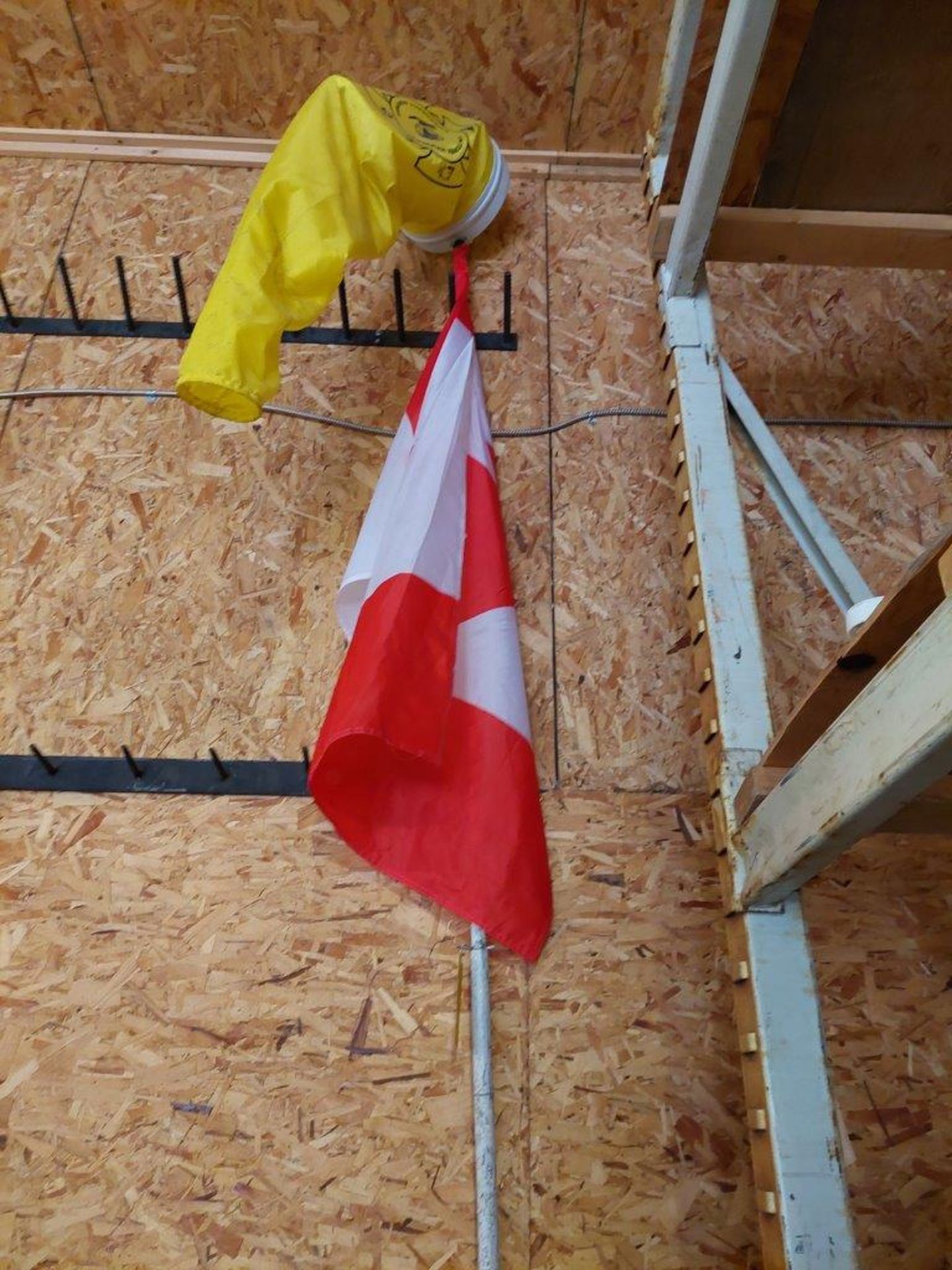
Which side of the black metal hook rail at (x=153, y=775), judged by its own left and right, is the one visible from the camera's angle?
front

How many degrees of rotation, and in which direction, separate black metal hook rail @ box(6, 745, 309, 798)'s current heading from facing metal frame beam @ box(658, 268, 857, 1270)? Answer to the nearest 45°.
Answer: approximately 45° to its left

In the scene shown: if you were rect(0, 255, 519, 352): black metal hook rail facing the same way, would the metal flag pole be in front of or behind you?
in front

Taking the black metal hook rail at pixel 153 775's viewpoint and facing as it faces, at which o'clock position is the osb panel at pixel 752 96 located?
The osb panel is roughly at 10 o'clock from the black metal hook rail.

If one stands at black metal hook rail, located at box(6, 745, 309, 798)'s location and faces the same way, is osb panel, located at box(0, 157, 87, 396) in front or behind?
behind

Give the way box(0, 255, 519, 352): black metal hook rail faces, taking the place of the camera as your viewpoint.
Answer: facing the viewer

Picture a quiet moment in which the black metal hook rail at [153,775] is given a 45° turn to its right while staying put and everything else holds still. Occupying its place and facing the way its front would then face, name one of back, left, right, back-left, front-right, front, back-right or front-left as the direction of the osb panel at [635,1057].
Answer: left

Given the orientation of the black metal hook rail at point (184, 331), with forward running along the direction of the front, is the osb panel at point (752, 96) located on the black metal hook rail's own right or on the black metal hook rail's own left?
on the black metal hook rail's own left

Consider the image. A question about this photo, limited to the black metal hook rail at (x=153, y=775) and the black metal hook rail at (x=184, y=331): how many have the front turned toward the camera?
2

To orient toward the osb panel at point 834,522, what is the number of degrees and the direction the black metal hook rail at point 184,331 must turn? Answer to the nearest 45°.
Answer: approximately 45° to its left
